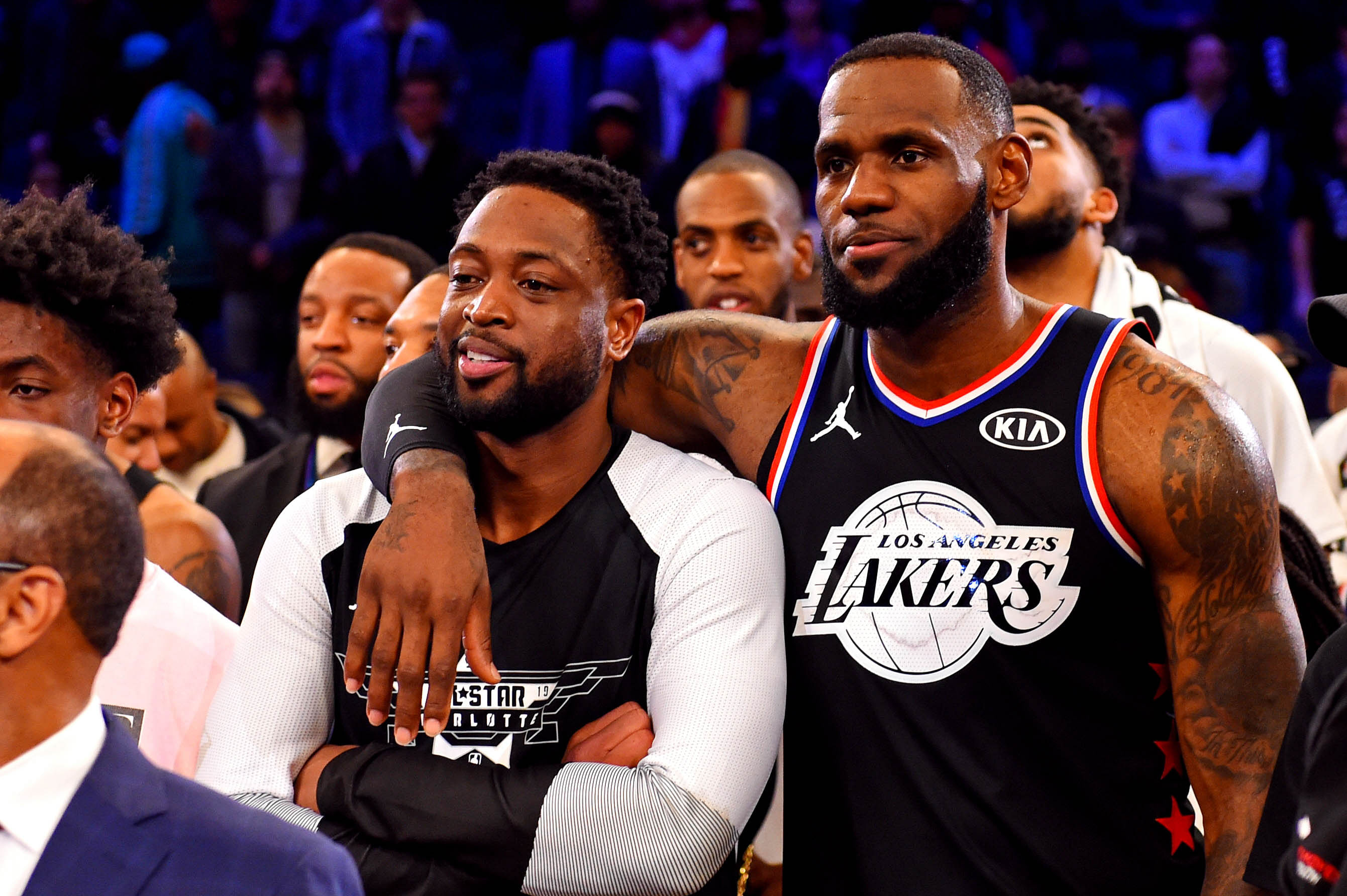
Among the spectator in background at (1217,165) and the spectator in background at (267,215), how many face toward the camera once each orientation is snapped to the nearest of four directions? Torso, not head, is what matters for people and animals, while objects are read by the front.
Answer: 2

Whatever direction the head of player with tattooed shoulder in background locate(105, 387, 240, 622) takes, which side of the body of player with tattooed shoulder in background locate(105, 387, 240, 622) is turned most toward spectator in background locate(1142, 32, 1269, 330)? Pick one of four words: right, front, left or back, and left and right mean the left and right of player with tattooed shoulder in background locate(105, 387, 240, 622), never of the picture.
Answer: back

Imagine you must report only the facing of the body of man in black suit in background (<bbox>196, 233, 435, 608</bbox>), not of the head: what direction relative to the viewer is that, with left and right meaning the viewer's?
facing the viewer and to the left of the viewer

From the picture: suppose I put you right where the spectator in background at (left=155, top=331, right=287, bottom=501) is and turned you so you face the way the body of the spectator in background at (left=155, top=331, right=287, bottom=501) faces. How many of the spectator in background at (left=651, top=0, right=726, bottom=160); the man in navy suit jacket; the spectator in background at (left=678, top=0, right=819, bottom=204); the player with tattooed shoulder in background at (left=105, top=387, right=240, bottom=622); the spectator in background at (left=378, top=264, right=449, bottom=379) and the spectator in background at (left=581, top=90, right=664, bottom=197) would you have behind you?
3

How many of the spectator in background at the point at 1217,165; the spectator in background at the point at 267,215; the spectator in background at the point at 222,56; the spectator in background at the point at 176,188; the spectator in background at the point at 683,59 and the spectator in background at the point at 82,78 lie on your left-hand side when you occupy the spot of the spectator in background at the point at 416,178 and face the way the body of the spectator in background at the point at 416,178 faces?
2

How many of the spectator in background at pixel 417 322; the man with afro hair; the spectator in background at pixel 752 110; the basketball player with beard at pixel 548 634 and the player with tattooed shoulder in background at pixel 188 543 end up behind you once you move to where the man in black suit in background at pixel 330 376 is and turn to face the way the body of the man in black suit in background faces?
1

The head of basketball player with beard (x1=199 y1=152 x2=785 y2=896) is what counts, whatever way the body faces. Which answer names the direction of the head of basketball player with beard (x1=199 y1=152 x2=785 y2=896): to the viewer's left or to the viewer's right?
to the viewer's left

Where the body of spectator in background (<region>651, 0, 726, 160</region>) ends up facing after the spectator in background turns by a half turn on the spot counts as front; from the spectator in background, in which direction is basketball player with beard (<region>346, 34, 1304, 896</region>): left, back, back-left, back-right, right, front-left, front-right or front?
back

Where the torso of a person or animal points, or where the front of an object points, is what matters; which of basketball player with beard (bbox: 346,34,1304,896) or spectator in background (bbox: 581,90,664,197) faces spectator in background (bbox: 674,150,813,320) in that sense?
spectator in background (bbox: 581,90,664,197)

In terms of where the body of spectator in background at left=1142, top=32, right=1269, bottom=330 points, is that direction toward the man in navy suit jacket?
yes

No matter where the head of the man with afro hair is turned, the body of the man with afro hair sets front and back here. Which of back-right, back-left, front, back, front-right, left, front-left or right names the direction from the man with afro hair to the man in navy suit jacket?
front-left

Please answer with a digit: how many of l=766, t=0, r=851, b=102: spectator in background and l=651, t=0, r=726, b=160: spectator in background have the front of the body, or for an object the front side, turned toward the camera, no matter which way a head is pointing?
2

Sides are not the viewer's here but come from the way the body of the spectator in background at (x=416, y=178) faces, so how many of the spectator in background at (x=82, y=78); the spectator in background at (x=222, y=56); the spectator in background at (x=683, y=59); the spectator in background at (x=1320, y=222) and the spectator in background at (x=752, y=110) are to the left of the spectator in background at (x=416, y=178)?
3

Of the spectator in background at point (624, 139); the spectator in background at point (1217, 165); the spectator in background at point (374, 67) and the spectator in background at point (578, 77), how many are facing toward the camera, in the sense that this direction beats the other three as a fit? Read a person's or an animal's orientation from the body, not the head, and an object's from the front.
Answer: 4

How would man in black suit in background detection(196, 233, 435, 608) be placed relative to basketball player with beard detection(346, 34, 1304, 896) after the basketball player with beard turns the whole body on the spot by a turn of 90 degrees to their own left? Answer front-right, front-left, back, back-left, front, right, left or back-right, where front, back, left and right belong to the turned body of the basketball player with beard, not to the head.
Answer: back

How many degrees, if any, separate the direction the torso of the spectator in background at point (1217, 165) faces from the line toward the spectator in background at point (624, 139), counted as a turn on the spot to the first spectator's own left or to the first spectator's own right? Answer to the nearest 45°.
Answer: approximately 90° to the first spectator's own right

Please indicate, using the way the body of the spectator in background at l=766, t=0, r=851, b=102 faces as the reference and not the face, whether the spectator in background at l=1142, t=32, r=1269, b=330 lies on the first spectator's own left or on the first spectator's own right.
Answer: on the first spectator's own left

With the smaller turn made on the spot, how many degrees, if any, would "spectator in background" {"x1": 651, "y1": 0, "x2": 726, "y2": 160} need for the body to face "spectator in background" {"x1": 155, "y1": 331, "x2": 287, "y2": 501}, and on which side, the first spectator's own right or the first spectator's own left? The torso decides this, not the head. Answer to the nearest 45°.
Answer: approximately 45° to the first spectator's own right
